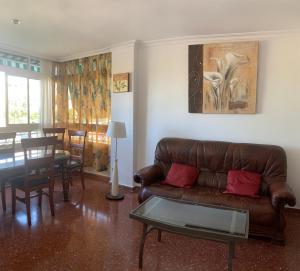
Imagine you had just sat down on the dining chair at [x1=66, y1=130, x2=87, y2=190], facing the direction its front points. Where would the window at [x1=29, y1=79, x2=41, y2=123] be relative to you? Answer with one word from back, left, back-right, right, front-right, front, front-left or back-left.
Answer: right

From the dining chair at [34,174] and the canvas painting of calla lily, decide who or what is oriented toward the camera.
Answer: the canvas painting of calla lily

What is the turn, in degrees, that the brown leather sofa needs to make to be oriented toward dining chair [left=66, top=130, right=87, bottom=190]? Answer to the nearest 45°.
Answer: approximately 45° to its right

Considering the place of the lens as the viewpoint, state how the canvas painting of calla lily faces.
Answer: facing the viewer

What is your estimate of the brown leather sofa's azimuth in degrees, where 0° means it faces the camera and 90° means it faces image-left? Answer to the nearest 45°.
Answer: approximately 45°

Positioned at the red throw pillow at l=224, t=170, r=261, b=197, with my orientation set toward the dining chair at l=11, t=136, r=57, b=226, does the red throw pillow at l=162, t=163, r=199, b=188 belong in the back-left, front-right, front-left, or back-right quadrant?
front-right

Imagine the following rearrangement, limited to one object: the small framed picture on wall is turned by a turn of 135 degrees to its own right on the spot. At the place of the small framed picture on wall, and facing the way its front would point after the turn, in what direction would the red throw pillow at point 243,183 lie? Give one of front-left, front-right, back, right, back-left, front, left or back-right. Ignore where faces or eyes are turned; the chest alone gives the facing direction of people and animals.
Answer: back-right

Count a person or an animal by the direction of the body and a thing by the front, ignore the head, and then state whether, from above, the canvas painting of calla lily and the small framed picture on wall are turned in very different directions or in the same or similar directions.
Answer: same or similar directions

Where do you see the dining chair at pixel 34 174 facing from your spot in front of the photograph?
facing away from the viewer and to the left of the viewer

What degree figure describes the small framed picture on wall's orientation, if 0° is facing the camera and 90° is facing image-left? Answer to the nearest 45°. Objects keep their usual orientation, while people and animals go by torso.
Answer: approximately 45°

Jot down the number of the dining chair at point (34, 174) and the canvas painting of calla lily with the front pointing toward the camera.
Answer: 1
